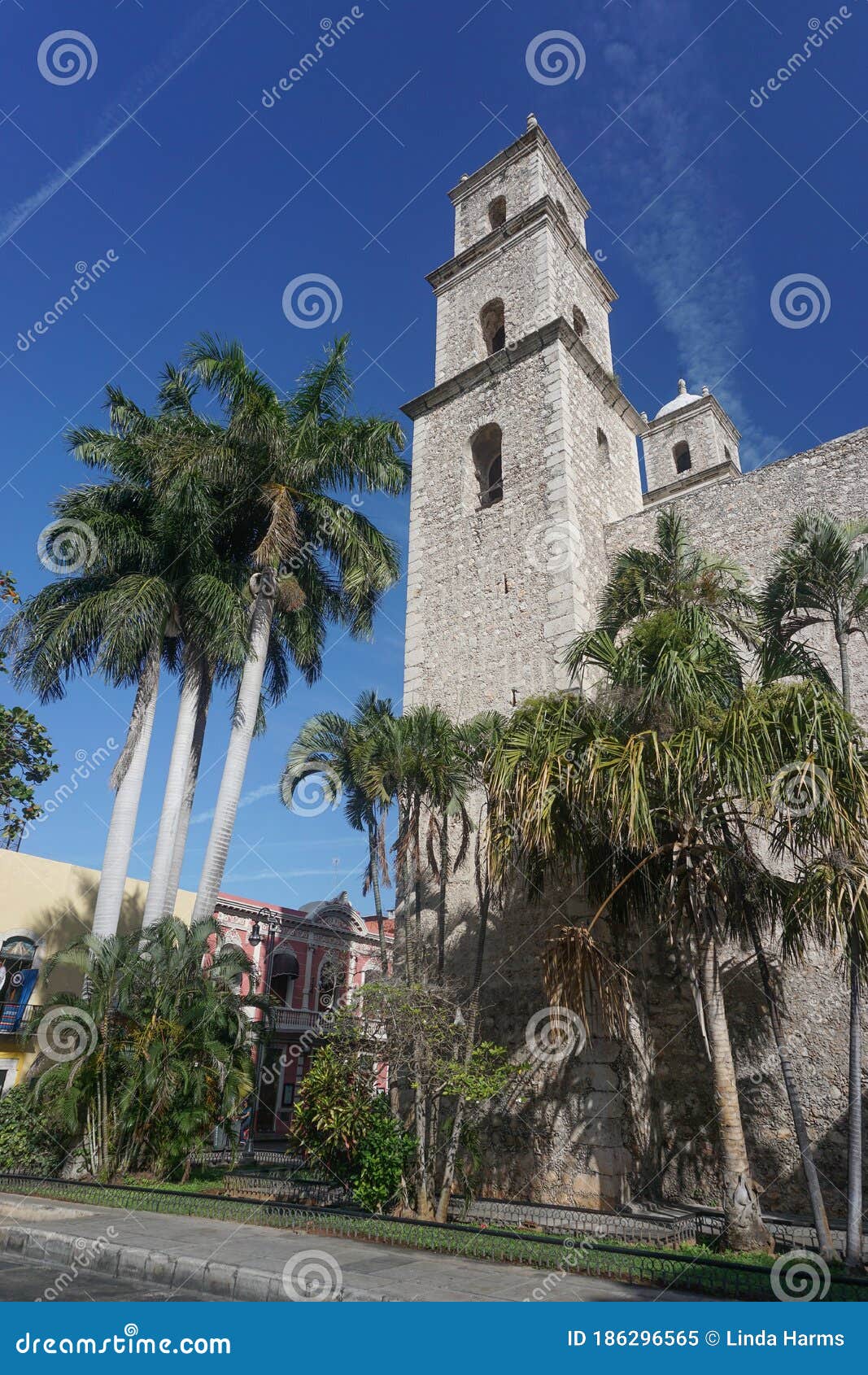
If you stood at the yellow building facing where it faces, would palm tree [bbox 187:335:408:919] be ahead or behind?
ahead

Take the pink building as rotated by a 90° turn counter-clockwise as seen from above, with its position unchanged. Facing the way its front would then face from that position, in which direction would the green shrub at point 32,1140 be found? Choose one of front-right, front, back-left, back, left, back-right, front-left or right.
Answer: back-right

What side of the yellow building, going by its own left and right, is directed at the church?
front

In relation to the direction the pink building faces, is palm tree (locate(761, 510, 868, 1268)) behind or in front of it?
in front

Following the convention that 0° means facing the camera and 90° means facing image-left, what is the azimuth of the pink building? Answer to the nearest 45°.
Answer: approximately 315°

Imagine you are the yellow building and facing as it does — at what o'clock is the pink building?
The pink building is roughly at 9 o'clock from the yellow building.

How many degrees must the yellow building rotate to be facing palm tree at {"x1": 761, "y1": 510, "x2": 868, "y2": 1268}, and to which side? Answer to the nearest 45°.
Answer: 0° — it already faces it

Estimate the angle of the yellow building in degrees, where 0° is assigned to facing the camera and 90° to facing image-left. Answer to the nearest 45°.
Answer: approximately 315°

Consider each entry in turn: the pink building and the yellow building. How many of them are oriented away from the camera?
0

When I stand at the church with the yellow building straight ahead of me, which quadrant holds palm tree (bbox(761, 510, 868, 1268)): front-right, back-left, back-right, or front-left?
back-left

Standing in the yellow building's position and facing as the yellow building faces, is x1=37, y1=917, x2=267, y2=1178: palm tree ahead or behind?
ahead

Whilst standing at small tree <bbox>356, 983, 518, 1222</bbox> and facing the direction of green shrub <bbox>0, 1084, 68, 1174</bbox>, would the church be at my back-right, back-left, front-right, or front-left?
back-right

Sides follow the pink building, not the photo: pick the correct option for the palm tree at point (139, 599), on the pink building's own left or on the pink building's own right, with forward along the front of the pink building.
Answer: on the pink building's own right
